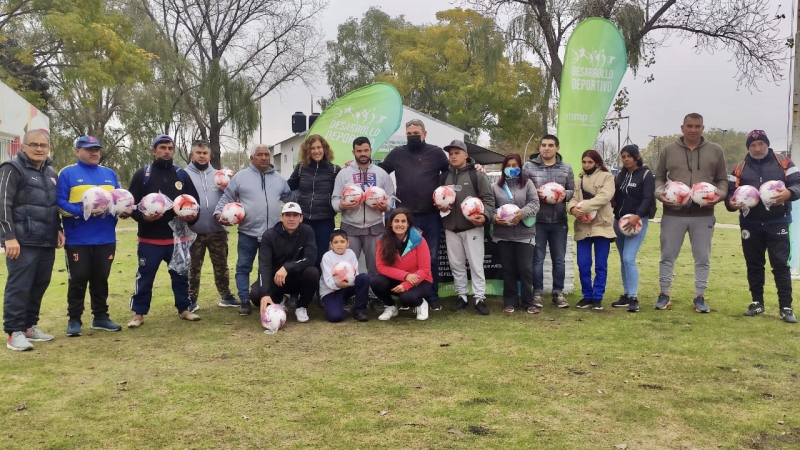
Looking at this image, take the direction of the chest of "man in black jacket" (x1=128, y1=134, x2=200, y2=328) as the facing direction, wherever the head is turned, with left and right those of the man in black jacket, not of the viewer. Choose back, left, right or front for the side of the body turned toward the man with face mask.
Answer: left

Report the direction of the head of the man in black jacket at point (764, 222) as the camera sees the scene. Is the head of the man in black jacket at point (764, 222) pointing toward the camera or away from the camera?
toward the camera

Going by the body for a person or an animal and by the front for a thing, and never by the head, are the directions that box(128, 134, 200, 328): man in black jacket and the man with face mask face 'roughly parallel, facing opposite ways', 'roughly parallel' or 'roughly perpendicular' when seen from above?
roughly parallel

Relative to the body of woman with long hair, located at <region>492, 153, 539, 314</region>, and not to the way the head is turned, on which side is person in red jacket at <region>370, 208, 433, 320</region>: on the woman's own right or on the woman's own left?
on the woman's own right

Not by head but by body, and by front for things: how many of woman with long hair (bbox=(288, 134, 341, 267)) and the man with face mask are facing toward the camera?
2

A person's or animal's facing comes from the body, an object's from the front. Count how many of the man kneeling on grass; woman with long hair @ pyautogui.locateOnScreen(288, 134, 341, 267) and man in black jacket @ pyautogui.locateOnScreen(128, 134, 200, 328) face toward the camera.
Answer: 3

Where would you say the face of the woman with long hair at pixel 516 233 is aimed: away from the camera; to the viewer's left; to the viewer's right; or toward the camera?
toward the camera

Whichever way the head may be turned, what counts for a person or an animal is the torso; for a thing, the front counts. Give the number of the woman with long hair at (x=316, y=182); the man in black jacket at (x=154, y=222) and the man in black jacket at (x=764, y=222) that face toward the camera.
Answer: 3

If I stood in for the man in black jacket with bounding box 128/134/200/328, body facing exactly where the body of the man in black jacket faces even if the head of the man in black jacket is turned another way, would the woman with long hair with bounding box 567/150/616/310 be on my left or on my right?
on my left

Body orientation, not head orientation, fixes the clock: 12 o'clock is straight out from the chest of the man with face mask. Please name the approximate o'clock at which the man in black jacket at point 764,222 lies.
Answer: The man in black jacket is roughly at 9 o'clock from the man with face mask.

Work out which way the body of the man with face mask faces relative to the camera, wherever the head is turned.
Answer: toward the camera

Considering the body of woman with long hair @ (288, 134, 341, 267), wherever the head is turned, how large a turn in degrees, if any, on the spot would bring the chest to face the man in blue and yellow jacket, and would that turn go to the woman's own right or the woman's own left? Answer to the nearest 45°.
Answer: approximately 90° to the woman's own right

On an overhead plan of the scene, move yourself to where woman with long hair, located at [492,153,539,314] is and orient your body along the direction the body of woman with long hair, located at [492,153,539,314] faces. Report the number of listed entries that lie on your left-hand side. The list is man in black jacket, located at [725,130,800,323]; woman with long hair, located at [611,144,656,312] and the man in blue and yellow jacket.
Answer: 2

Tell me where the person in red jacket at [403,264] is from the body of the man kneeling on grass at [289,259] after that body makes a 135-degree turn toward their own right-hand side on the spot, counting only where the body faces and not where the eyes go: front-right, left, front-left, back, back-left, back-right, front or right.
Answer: back-right

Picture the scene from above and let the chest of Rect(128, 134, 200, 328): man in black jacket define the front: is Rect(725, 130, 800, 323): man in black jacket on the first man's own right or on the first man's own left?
on the first man's own left

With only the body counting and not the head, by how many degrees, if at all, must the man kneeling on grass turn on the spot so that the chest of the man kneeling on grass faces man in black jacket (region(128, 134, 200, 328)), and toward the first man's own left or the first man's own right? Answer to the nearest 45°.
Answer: approximately 90° to the first man's own right

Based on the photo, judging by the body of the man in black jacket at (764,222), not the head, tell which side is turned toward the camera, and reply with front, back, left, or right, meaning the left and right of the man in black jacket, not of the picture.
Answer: front
